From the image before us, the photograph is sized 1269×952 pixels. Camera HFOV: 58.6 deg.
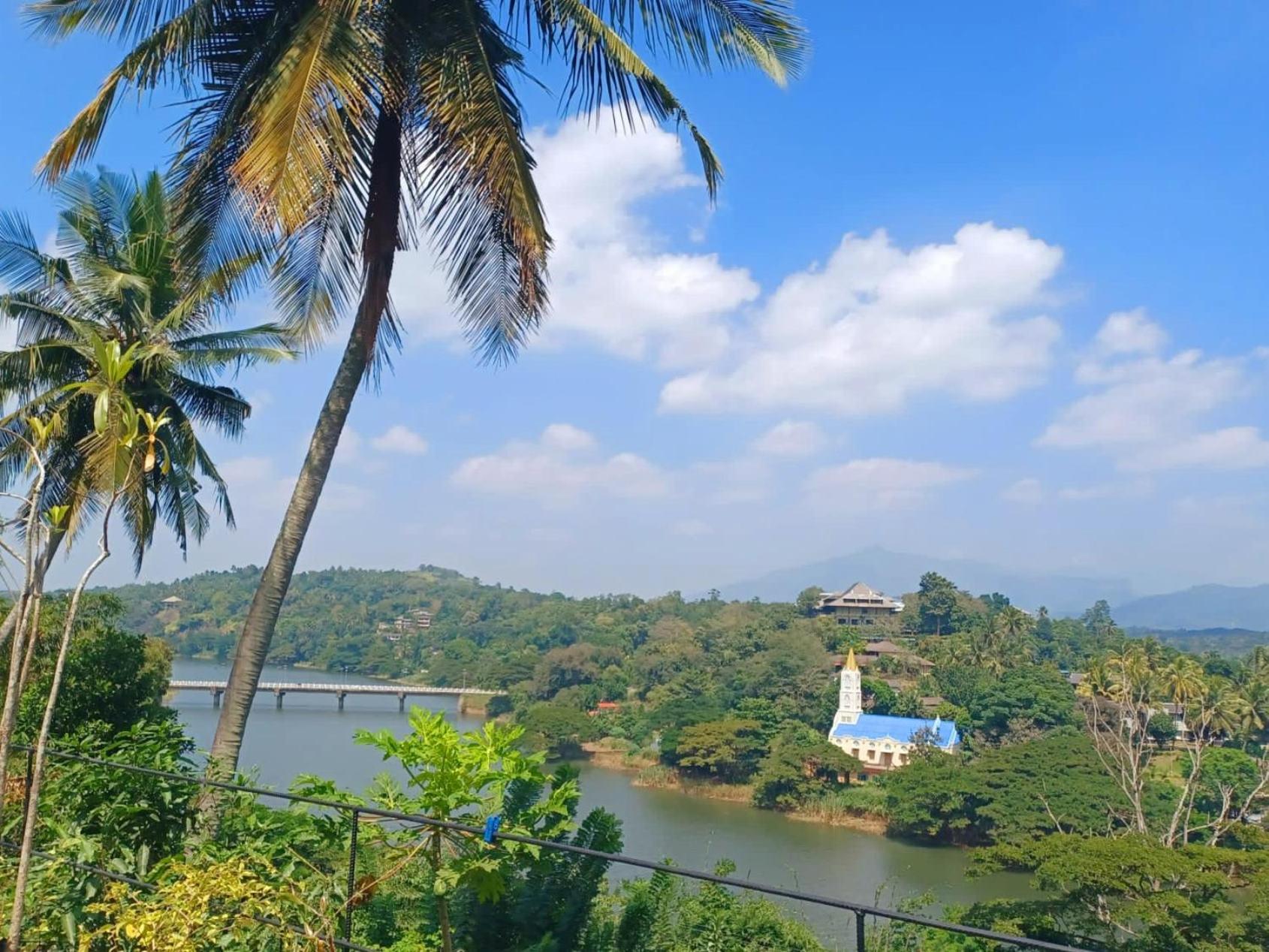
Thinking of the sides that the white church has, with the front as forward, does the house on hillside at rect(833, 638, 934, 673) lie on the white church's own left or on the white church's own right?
on the white church's own right

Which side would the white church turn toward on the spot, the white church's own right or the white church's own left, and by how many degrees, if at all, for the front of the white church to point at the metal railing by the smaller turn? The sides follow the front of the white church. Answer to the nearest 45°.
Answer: approximately 90° to the white church's own left

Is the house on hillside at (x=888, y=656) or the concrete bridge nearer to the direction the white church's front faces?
the concrete bridge

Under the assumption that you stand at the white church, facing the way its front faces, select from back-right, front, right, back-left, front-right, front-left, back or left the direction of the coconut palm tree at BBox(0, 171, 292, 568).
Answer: left

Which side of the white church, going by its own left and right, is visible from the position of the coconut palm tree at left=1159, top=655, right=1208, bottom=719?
back

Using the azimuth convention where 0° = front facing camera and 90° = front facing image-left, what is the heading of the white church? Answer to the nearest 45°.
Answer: approximately 90°

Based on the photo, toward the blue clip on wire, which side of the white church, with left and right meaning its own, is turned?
left

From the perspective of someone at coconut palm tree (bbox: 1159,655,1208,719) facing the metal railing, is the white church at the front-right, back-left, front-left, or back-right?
front-right

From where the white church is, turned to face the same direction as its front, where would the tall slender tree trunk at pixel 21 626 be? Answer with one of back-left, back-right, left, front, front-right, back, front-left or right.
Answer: left

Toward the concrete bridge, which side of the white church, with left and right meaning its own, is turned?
front
